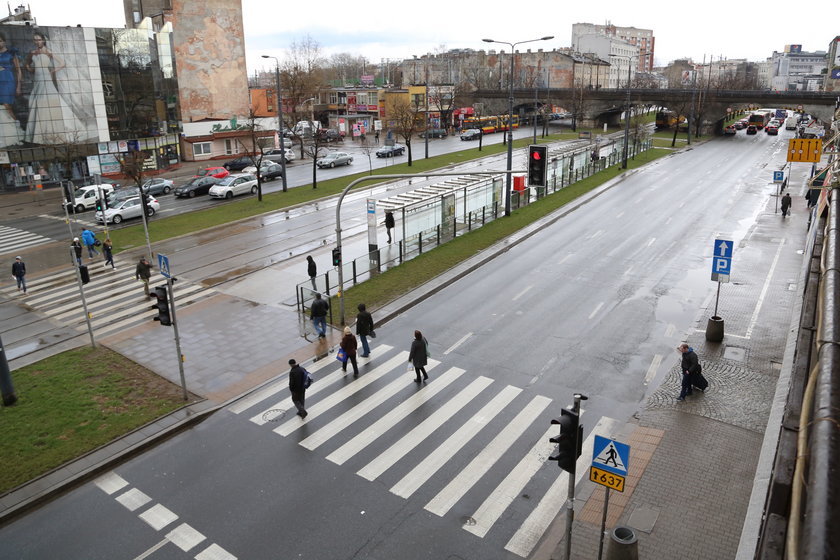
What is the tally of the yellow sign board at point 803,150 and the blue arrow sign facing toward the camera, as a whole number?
2

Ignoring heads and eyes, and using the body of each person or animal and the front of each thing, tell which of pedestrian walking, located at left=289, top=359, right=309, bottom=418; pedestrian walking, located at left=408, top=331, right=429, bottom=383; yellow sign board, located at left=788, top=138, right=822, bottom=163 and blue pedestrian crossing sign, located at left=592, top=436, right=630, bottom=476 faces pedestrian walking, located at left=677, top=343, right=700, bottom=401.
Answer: the yellow sign board

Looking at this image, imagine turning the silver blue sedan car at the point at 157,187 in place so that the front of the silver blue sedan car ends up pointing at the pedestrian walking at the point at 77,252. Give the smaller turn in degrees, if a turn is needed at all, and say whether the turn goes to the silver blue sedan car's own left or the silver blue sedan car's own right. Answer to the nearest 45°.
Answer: approximately 45° to the silver blue sedan car's own left

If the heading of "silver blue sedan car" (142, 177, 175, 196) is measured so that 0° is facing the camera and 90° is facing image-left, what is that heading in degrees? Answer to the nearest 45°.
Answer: approximately 45°

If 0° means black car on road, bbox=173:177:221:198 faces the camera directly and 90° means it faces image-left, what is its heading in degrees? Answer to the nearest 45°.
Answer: approximately 45°

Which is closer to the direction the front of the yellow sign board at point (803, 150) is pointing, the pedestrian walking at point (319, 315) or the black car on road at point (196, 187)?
the pedestrian walking

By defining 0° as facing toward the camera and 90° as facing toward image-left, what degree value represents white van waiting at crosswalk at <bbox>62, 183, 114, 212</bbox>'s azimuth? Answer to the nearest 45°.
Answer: approximately 45°

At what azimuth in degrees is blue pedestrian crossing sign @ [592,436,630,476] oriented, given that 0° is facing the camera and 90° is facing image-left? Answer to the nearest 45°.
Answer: approximately 0°

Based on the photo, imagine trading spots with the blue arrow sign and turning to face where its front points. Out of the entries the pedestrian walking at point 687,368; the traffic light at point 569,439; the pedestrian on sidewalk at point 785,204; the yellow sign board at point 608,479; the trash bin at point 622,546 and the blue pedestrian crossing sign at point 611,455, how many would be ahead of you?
5

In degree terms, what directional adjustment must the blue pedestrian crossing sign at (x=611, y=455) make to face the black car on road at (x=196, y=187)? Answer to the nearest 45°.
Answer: approximately 135° to its right

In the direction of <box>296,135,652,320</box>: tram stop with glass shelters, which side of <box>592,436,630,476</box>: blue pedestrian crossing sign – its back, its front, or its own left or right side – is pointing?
back

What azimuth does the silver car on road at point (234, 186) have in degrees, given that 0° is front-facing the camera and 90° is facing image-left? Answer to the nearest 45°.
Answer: approximately 45°

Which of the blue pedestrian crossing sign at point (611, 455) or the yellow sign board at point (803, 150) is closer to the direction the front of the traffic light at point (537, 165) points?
the blue pedestrian crossing sign
